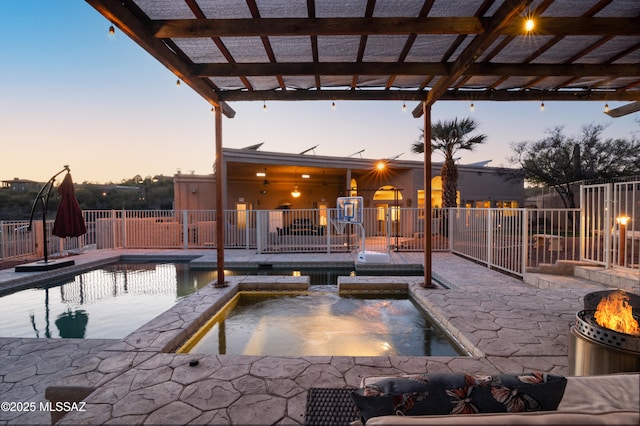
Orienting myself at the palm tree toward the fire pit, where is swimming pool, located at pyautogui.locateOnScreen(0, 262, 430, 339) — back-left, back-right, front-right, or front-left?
front-right
